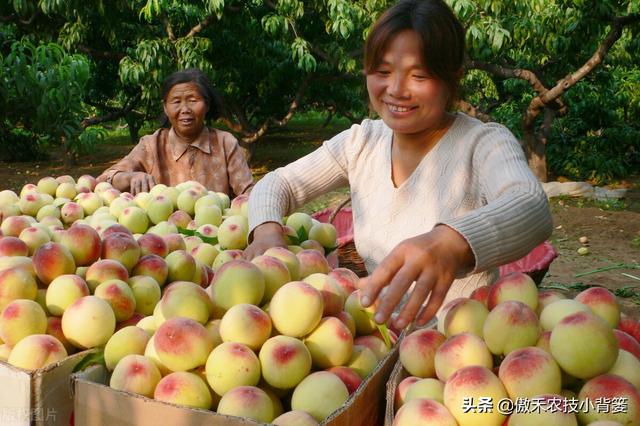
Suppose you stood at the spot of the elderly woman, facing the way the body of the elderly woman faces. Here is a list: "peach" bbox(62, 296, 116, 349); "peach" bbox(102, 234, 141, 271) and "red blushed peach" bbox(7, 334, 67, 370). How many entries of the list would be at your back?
0

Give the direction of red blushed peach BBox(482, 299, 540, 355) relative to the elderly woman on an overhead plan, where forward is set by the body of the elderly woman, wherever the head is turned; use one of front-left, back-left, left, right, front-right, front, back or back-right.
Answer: front

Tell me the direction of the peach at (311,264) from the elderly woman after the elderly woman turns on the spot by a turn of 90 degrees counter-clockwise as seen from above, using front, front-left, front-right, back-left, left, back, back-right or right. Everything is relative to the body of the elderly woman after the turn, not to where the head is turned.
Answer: right

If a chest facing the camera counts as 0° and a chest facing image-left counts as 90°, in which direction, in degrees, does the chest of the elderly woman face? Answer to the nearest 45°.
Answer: approximately 0°

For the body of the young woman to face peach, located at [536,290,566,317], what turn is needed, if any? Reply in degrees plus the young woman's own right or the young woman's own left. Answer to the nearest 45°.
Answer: approximately 45° to the young woman's own left

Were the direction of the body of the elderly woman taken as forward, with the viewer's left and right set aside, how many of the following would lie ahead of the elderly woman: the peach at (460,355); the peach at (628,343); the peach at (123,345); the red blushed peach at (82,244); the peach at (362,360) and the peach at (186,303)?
6

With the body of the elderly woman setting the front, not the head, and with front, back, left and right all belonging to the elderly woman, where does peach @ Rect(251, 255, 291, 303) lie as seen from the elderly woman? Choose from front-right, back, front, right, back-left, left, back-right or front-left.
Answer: front

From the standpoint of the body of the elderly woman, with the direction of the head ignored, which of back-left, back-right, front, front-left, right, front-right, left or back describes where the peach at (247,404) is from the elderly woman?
front

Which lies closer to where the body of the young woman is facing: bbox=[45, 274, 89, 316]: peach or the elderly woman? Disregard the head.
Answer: the peach

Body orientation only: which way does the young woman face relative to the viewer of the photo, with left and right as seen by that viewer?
facing the viewer and to the left of the viewer

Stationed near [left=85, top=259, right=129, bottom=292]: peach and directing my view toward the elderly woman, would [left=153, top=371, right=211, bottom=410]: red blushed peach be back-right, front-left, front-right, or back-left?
back-right

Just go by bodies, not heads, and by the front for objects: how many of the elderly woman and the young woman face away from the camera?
0

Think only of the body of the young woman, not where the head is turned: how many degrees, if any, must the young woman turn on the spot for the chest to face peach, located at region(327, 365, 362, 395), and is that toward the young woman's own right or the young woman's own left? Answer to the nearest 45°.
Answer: approximately 45° to the young woman's own left

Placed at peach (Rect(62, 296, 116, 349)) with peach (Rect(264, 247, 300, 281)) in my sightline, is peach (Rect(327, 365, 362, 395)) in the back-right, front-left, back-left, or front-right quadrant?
front-right

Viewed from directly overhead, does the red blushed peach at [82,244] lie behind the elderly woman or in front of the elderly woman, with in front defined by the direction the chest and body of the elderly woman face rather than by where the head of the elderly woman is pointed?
in front

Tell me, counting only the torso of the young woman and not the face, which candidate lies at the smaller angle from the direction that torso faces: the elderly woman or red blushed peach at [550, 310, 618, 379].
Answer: the red blushed peach

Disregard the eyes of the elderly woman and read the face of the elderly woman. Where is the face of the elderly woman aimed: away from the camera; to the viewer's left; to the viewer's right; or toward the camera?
toward the camera

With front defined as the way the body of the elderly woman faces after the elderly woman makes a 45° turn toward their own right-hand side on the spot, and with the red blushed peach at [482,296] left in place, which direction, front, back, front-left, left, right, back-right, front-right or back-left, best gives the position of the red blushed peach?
front-left
